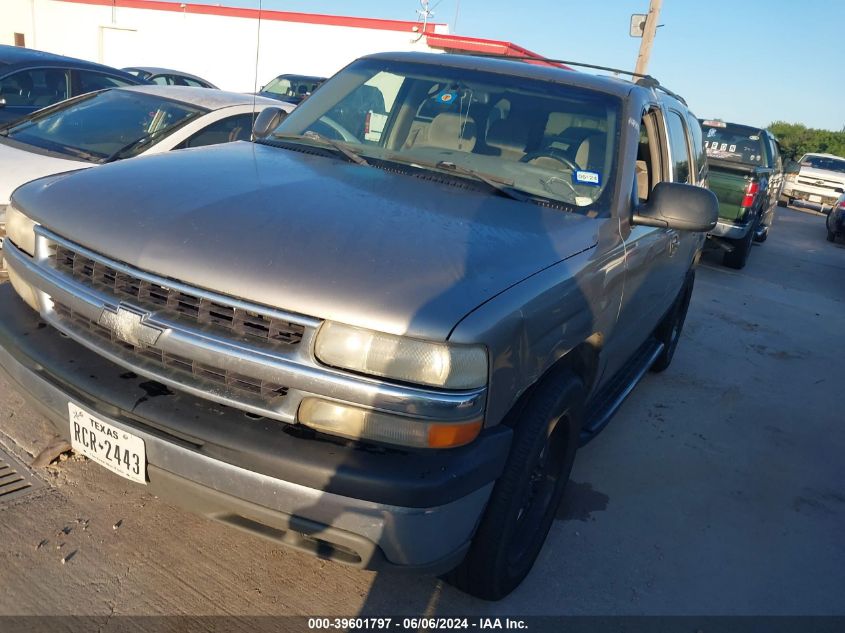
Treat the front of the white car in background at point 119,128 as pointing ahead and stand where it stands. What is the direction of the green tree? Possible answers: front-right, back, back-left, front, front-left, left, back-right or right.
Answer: back

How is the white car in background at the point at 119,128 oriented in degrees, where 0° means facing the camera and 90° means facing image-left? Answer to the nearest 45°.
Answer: approximately 45°

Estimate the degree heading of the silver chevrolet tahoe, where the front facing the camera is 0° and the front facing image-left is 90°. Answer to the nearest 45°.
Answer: approximately 45°

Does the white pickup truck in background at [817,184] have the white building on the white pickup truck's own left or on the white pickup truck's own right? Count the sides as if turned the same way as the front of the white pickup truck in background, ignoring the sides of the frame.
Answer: on the white pickup truck's own right

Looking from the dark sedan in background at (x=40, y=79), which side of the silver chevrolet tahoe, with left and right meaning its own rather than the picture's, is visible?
right

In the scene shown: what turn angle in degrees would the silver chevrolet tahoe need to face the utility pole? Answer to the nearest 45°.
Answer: approximately 135° to its right

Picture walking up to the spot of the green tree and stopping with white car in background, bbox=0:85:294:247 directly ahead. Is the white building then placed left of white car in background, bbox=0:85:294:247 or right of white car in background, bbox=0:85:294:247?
right
